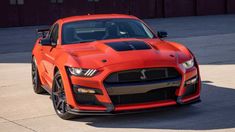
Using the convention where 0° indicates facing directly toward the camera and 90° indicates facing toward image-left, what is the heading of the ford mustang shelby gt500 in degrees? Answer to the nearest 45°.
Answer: approximately 315°
